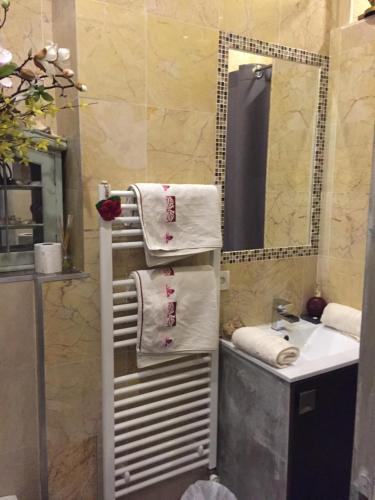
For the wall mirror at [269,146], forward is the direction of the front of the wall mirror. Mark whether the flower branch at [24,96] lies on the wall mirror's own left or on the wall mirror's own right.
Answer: on the wall mirror's own right

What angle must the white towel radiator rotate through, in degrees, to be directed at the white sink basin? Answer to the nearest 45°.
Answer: approximately 45° to its left

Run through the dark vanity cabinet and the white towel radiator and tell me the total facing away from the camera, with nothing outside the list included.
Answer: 0

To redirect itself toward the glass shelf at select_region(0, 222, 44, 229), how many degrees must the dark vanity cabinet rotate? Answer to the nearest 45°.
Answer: approximately 135° to its right

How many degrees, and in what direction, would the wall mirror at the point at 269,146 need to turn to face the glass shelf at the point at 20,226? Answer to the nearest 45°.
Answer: approximately 90° to its right

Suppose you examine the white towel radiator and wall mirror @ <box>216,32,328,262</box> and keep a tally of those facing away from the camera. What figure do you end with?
0

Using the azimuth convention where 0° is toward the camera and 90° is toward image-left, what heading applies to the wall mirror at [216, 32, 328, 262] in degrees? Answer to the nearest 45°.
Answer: approximately 315°

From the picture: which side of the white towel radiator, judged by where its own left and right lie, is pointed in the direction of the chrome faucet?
left
